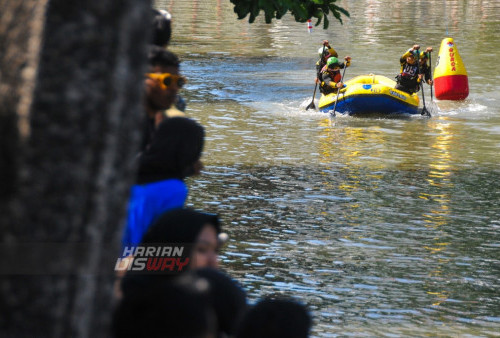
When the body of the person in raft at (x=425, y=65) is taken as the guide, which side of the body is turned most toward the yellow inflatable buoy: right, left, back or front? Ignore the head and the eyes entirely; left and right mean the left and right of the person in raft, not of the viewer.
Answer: left

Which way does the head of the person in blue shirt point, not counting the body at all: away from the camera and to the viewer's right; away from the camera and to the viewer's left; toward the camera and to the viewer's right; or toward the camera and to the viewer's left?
away from the camera and to the viewer's right

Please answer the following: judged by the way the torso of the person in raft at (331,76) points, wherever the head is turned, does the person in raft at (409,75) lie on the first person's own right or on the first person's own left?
on the first person's own left

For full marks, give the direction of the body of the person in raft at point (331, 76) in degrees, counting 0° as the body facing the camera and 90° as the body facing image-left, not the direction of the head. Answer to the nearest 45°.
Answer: approximately 315°

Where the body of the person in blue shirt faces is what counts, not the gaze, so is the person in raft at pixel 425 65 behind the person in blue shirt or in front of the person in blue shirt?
in front

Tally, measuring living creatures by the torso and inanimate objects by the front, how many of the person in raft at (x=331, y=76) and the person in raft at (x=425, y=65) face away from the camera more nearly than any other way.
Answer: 0

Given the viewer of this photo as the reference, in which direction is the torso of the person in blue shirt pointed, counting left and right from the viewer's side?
facing away from the viewer and to the right of the viewer

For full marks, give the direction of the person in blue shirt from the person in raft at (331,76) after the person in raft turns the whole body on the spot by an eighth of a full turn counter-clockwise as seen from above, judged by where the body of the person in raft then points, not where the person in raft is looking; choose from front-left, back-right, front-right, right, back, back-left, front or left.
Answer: right

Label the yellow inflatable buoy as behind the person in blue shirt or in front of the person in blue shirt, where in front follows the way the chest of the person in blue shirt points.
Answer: in front
